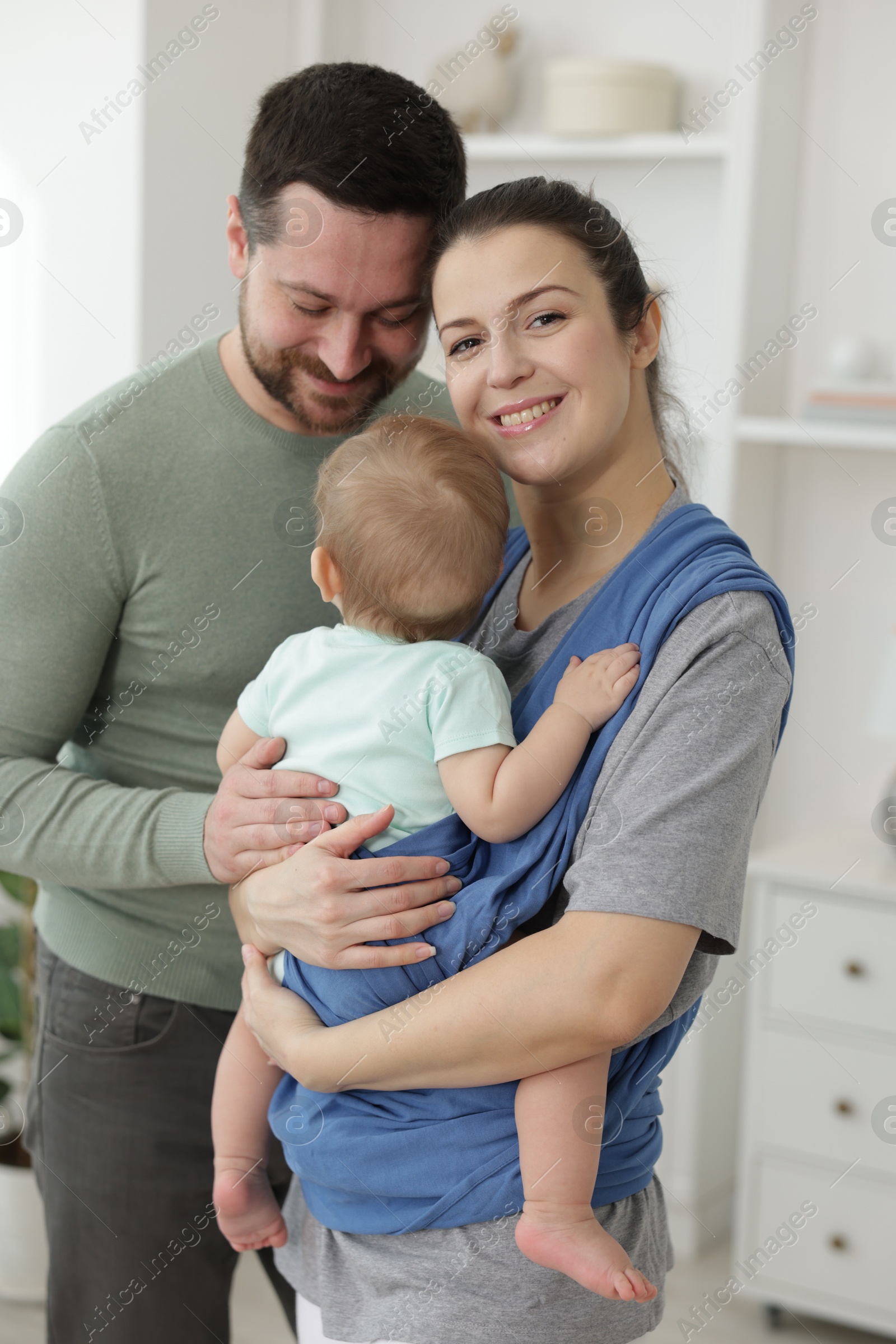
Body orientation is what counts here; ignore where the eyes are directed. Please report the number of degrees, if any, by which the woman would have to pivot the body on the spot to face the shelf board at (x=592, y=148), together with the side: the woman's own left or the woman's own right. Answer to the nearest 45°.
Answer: approximately 135° to the woman's own right

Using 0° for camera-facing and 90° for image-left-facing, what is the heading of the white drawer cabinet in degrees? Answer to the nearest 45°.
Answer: approximately 45°

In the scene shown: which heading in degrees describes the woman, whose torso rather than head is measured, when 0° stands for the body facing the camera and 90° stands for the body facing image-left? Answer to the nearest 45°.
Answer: approximately 45°

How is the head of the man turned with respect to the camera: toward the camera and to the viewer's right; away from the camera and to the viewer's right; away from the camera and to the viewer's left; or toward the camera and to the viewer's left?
toward the camera and to the viewer's right

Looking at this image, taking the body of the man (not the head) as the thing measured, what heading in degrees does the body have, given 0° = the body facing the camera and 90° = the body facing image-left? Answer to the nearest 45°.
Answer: approximately 315°
